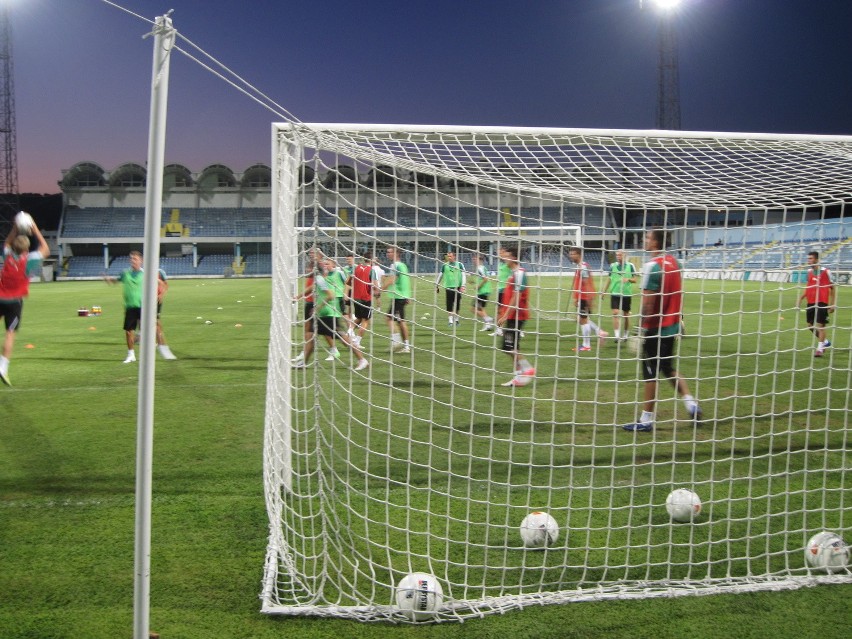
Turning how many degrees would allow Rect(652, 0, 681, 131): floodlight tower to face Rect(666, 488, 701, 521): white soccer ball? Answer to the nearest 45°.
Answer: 0° — it already faces it

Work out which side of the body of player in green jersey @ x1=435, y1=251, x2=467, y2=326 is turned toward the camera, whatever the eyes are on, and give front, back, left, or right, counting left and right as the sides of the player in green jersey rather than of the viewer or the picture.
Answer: front

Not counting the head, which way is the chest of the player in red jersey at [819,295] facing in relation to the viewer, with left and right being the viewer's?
facing the viewer and to the left of the viewer

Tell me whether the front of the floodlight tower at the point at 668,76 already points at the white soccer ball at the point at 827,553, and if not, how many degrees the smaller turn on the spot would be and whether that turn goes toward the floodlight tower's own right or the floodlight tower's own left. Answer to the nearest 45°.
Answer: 0° — it already faces it

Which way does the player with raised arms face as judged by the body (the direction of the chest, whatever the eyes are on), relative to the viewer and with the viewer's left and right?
facing away from the viewer and to the right of the viewer

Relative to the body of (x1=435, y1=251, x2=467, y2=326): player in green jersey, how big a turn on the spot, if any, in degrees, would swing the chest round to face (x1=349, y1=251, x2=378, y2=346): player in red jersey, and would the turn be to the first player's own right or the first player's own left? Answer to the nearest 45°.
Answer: approximately 45° to the first player's own right

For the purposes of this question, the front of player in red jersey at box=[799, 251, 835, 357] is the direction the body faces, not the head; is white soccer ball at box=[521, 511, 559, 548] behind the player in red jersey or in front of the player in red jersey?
in front
